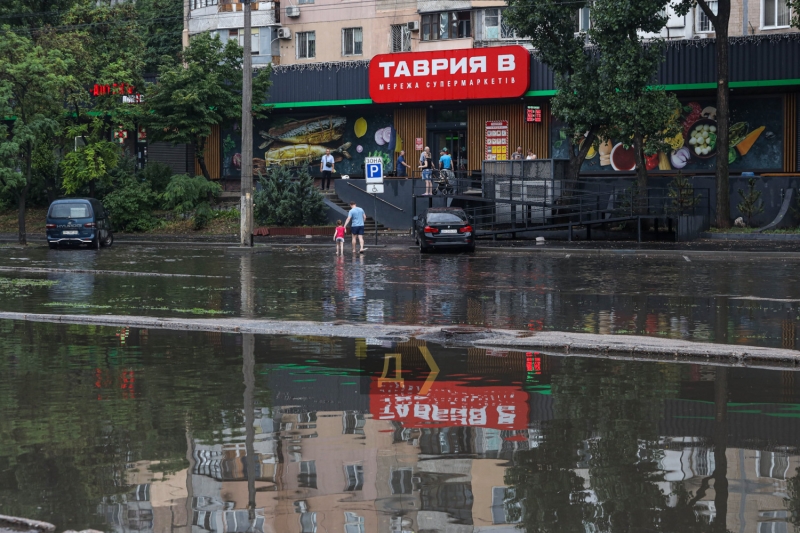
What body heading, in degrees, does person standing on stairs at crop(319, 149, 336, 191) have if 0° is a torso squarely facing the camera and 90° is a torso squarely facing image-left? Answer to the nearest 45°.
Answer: approximately 0°

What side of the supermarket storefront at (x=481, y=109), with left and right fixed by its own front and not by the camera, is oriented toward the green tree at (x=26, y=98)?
right

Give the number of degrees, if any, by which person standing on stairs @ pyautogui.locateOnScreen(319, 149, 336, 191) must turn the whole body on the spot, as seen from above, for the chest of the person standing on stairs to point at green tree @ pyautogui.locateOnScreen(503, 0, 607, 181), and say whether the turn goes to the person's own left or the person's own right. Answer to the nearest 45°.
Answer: approximately 45° to the person's own left

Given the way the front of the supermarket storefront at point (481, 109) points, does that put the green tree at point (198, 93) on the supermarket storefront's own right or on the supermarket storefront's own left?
on the supermarket storefront's own right

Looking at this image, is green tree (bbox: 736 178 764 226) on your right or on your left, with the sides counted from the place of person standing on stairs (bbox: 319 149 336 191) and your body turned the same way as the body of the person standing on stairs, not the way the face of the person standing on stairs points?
on your left

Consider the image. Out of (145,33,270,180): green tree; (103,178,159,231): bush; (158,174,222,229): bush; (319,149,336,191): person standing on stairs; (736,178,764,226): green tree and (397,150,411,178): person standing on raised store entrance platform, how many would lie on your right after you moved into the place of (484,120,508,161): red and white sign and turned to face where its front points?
5

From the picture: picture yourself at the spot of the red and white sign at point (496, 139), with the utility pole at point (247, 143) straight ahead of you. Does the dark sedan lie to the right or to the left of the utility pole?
left

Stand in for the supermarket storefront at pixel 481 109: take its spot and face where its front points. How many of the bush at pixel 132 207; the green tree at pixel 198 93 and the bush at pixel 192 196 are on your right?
3
